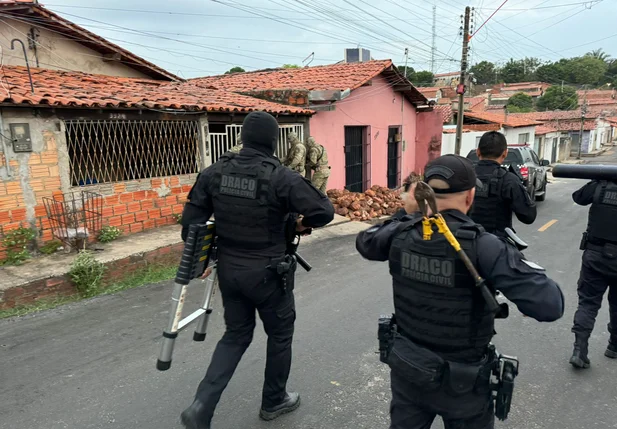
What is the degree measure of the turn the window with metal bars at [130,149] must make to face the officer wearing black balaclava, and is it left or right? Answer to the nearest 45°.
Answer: approximately 45° to its right

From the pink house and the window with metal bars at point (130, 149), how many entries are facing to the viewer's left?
0

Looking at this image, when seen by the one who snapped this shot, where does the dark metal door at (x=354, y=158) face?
facing the viewer and to the right of the viewer

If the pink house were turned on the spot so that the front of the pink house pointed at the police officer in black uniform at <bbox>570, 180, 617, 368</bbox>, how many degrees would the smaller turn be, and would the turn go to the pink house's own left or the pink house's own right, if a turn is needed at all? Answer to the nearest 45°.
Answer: approximately 45° to the pink house's own right

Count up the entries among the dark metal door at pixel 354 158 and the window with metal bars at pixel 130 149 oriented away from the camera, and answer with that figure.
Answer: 0

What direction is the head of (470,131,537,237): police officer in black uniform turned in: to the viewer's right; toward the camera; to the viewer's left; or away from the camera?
away from the camera

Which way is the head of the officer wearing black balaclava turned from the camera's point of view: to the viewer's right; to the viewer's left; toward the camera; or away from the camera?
away from the camera

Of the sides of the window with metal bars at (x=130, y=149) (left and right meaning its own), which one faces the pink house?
left

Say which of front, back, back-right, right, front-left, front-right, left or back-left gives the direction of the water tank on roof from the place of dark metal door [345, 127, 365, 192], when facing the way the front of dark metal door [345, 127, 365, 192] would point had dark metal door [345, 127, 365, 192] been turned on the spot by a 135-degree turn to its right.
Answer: right

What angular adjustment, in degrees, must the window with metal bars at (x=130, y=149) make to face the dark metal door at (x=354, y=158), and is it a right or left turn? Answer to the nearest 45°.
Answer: approximately 90° to its left

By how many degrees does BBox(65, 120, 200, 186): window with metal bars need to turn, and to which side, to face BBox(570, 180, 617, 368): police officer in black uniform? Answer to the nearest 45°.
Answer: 0° — it already faces them

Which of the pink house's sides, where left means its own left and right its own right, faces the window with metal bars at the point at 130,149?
right

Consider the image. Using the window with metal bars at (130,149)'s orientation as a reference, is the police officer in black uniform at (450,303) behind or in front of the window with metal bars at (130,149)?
in front

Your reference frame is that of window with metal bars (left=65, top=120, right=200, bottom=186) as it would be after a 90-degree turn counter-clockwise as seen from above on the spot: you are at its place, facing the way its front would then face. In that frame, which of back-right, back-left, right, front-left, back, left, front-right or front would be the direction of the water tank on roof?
front
